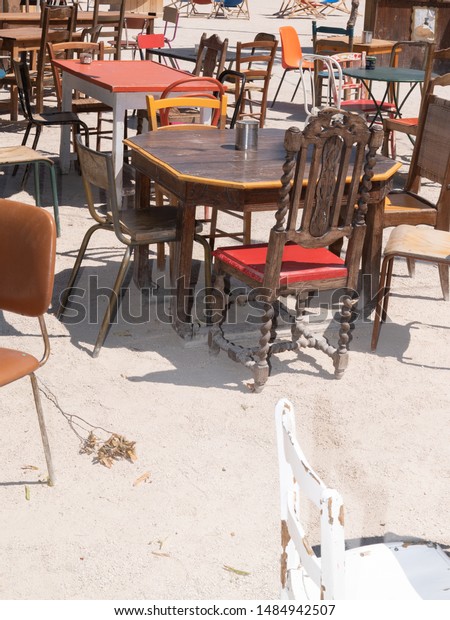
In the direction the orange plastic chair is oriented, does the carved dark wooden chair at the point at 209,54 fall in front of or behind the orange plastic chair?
behind

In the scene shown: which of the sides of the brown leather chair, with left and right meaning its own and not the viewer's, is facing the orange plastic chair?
back

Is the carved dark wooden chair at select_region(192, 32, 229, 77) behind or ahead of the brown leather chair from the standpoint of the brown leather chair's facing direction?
behind

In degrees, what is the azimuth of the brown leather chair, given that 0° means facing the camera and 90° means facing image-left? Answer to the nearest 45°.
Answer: approximately 45°

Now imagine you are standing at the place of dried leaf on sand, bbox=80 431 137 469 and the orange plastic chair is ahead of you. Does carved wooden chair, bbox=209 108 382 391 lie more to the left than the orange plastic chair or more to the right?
right

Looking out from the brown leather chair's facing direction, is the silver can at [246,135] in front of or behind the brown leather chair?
behind
